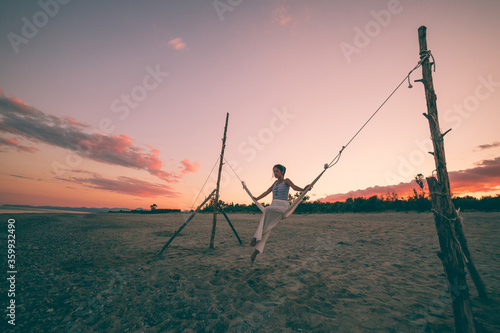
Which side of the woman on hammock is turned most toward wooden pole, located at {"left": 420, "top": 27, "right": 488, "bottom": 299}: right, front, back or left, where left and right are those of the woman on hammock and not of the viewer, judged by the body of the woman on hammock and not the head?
left

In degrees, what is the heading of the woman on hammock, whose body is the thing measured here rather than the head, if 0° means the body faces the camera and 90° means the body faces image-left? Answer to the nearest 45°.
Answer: approximately 45°

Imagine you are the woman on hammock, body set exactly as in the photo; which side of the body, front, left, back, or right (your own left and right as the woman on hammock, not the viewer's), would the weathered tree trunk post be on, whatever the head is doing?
left
